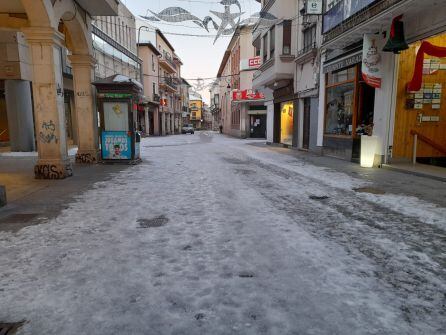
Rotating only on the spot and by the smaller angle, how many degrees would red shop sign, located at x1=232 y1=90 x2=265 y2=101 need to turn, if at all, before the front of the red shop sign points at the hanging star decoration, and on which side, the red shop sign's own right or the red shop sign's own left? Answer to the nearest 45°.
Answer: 0° — it already faces it

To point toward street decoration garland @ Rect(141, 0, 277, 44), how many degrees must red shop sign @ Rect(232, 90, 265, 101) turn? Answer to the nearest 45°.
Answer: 0° — it already faces it

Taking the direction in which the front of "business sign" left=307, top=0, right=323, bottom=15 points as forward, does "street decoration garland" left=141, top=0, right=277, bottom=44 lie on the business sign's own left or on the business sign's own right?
on the business sign's own right

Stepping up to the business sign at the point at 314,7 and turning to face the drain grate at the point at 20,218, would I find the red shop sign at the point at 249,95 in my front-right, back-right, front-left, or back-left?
back-right

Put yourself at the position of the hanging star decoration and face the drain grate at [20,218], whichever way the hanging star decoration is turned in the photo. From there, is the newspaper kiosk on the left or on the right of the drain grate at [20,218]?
right

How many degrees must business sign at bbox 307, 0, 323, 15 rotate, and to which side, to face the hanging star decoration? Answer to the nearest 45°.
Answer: approximately 90° to its right
